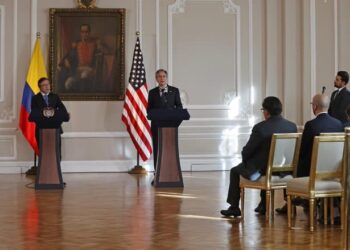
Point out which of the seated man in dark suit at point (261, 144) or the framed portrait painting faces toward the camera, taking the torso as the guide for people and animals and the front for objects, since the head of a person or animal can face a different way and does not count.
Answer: the framed portrait painting

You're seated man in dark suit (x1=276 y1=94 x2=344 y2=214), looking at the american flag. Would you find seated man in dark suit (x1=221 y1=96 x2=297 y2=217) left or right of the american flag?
left

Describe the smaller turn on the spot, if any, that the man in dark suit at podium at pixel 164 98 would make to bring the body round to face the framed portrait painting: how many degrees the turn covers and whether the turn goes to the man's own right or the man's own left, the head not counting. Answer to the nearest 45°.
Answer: approximately 135° to the man's own right

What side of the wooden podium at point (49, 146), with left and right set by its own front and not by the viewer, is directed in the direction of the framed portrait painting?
back

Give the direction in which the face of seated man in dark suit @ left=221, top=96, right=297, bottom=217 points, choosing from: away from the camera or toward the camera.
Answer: away from the camera

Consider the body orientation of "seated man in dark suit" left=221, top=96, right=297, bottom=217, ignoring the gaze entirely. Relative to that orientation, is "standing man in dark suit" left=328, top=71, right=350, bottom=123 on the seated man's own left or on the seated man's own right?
on the seated man's own right

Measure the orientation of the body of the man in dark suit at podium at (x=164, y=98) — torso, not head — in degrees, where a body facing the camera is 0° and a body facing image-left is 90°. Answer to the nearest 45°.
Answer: approximately 0°

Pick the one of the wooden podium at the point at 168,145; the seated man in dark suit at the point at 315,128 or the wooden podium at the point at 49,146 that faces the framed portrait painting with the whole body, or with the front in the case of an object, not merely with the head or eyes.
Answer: the seated man in dark suit

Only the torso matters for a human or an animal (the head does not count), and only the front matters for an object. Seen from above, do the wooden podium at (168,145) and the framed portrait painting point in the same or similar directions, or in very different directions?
same or similar directions

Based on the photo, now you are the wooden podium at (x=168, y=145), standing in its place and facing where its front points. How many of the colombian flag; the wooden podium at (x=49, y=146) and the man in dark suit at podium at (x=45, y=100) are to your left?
0

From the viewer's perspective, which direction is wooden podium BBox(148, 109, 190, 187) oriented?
toward the camera

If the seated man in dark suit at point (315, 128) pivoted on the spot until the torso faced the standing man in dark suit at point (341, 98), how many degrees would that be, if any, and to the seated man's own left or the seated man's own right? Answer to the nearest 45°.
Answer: approximately 45° to the seated man's own right

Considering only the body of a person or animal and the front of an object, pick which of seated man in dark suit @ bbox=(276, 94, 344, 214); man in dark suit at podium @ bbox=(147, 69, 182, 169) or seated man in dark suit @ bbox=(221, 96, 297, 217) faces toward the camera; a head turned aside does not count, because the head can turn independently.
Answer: the man in dark suit at podium

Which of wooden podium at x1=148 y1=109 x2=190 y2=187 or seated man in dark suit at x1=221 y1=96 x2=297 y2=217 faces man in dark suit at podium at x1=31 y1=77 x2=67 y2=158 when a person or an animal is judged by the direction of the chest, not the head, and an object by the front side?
the seated man in dark suit

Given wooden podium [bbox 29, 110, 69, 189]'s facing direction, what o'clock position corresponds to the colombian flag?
The colombian flag is roughly at 6 o'clock from the wooden podium.

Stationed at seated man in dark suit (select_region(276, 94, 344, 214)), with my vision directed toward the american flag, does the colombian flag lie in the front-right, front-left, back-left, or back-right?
front-left

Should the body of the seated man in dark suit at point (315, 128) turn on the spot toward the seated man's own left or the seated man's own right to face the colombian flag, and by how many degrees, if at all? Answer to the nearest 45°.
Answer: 0° — they already face it

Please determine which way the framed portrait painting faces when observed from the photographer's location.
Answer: facing the viewer

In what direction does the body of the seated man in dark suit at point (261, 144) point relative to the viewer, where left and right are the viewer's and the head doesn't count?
facing away from the viewer and to the left of the viewer

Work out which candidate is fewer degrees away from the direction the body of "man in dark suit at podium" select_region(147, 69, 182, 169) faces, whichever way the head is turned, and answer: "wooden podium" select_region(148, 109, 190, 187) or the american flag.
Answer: the wooden podium
